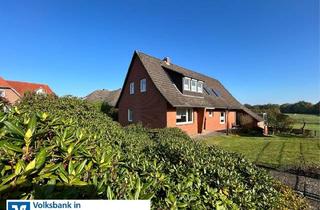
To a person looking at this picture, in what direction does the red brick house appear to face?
facing the viewer and to the right of the viewer

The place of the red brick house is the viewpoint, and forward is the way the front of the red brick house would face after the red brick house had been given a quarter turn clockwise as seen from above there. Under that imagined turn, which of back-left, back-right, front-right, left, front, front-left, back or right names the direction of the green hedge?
front-left
